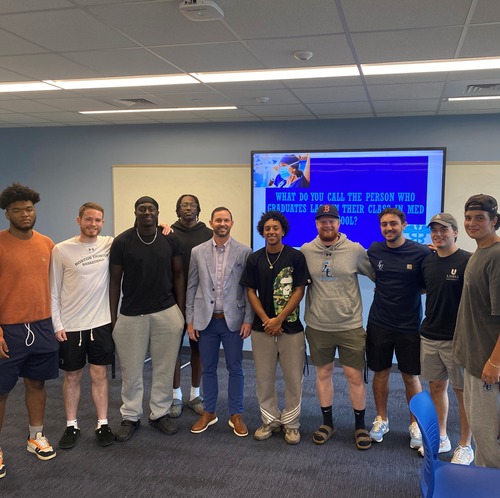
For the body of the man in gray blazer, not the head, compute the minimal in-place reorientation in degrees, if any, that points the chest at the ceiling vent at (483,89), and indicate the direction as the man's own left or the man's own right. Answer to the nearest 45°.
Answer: approximately 90° to the man's own left

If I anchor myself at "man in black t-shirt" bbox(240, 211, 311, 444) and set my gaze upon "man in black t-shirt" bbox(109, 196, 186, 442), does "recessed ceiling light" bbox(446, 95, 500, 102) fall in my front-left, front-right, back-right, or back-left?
back-right

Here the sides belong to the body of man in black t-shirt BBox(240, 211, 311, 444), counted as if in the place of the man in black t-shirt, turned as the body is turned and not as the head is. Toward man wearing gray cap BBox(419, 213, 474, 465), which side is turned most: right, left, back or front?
left

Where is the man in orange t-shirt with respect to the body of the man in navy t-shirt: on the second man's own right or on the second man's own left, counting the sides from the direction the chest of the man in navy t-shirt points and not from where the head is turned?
on the second man's own right

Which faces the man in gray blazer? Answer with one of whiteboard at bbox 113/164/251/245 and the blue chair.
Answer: the whiteboard

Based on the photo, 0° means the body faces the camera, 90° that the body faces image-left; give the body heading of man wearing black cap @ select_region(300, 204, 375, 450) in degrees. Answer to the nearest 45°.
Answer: approximately 0°

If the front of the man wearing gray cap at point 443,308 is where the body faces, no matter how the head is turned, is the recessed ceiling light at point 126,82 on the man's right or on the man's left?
on the man's right

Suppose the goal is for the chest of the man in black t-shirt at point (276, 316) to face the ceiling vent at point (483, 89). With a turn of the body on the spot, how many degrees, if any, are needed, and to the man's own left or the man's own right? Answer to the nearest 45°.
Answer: approximately 90° to the man's own left

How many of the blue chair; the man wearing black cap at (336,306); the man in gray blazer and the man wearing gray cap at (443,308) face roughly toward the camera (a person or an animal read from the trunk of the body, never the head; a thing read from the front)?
3
